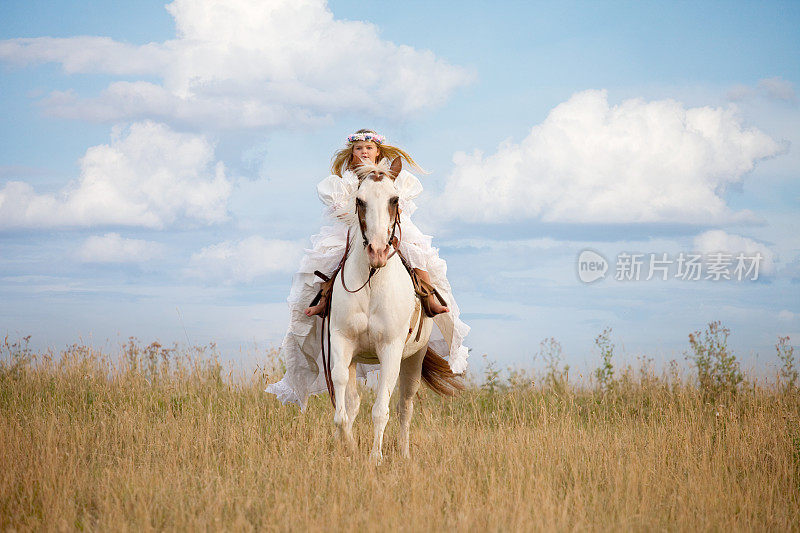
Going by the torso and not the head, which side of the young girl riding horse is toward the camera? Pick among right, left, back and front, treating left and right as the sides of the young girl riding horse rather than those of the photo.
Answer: front
